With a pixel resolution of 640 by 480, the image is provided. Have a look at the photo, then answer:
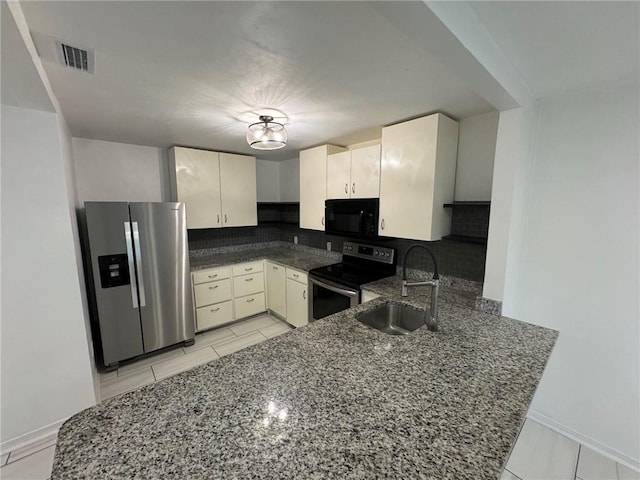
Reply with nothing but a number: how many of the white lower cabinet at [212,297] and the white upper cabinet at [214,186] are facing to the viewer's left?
0

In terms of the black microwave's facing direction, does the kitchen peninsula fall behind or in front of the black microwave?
in front

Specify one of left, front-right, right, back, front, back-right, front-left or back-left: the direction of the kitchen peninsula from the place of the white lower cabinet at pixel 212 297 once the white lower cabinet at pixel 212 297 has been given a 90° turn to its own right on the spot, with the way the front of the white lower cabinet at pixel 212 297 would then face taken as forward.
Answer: front-left

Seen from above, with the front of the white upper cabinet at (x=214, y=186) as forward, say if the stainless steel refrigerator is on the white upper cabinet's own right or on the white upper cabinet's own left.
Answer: on the white upper cabinet's own right

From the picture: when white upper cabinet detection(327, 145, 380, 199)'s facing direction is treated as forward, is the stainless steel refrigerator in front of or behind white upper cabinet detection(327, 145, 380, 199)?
in front

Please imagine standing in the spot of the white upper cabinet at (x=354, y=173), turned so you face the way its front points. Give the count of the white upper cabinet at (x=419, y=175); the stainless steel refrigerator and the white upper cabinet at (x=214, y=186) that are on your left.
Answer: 1

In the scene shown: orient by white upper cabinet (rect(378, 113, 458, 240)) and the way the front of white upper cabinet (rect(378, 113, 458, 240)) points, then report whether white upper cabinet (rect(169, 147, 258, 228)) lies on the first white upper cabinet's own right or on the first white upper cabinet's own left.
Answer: on the first white upper cabinet's own right

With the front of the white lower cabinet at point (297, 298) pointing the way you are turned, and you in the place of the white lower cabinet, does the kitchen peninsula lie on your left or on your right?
on your left

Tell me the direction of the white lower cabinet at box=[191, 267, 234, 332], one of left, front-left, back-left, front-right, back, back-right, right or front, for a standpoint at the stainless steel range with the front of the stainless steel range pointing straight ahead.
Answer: front-right

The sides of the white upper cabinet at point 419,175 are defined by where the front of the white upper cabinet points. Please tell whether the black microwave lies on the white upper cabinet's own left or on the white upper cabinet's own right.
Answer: on the white upper cabinet's own right

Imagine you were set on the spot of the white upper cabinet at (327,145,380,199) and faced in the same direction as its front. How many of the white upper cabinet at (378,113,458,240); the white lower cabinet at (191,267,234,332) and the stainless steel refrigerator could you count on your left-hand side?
1

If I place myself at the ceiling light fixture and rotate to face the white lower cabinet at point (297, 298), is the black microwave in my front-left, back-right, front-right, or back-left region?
front-right
